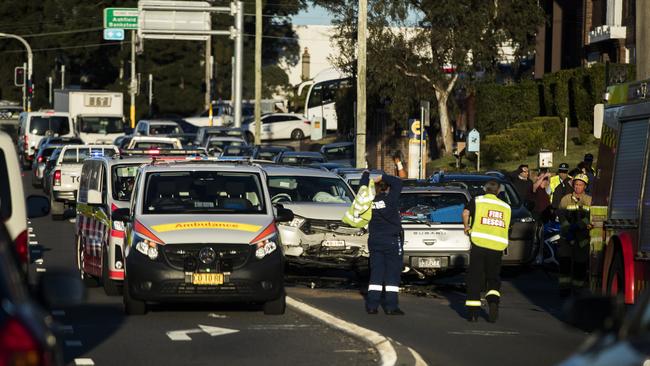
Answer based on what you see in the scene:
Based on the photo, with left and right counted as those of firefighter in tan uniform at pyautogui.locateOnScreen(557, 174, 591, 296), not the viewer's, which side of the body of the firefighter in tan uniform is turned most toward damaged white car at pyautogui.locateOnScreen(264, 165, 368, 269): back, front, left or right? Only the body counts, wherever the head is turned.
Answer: right

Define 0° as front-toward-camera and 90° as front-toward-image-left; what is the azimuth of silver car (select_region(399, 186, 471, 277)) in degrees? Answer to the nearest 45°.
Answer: approximately 180°

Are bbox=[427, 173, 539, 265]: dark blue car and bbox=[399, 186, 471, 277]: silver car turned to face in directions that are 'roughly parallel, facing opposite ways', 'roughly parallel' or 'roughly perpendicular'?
roughly parallel

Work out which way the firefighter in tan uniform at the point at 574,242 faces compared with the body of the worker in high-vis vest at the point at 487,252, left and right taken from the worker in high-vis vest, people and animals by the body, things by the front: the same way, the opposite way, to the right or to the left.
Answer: the opposite way

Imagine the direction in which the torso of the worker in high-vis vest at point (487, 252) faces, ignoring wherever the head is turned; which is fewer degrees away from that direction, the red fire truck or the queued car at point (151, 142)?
the queued car

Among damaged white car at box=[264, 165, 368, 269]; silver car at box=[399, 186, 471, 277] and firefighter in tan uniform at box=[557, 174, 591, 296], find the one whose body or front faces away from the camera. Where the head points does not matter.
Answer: the silver car

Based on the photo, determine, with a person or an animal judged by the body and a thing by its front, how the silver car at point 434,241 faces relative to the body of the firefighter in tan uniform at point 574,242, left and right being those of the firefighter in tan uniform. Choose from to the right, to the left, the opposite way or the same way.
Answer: the opposite way

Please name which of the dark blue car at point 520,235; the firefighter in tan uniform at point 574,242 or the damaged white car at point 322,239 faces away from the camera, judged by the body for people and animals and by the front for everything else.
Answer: the dark blue car

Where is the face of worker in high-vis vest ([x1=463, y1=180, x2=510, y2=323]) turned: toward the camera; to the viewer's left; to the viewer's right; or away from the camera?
away from the camera

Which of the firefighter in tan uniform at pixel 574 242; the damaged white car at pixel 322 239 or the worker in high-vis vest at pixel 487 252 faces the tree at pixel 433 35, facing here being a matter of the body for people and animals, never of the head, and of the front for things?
the worker in high-vis vest

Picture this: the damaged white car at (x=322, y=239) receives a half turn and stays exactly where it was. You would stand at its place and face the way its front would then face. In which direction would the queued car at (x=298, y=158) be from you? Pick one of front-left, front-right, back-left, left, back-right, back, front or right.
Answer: front-right

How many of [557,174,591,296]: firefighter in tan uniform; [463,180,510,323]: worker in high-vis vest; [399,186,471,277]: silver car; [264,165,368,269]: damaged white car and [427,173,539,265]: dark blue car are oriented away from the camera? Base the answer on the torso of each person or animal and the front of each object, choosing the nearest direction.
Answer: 3

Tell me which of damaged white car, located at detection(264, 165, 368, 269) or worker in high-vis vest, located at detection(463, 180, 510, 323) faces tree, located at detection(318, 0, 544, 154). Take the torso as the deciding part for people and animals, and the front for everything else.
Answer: the worker in high-vis vest

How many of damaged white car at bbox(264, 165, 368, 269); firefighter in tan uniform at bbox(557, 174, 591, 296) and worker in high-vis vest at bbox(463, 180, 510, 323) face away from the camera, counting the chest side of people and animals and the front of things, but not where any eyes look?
1

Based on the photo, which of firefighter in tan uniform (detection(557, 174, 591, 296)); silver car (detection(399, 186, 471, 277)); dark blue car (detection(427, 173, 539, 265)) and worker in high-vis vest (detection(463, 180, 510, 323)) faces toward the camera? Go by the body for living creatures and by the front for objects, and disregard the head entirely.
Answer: the firefighter in tan uniform

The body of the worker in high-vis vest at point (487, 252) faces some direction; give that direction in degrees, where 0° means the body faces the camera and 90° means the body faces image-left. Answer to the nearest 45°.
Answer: approximately 180°

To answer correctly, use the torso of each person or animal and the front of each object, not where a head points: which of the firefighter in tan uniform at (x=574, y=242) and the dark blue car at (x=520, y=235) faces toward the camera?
the firefighter in tan uniform
